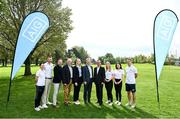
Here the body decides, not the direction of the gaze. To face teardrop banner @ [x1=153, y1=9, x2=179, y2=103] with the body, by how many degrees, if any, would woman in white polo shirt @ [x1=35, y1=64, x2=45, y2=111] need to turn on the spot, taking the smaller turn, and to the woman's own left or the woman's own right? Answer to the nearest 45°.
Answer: approximately 45° to the woman's own left

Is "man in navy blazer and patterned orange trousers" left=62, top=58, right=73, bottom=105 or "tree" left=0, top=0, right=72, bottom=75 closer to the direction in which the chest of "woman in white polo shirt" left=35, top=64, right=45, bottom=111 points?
the man in navy blazer and patterned orange trousers

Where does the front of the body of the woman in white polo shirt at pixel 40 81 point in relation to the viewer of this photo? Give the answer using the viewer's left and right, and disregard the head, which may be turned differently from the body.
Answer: facing the viewer and to the right of the viewer

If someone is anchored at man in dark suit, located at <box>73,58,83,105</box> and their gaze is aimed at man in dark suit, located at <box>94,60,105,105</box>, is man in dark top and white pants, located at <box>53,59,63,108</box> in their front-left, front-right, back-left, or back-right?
back-right

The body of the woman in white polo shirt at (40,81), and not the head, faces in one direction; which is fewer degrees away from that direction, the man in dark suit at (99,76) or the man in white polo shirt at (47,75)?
the man in dark suit

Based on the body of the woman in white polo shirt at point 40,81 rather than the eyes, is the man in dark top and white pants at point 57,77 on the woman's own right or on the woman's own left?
on the woman's own left

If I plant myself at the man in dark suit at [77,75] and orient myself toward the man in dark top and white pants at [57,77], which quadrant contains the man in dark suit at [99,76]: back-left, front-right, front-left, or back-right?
back-left

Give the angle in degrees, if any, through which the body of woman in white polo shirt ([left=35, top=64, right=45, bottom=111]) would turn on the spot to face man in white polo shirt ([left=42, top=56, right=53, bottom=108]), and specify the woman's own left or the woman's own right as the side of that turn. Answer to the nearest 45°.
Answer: approximately 90° to the woman's own left

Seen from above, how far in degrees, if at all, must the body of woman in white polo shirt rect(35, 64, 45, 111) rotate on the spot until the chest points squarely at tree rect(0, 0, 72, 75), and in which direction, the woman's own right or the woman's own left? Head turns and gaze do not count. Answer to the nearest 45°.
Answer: approximately 135° to the woman's own left
